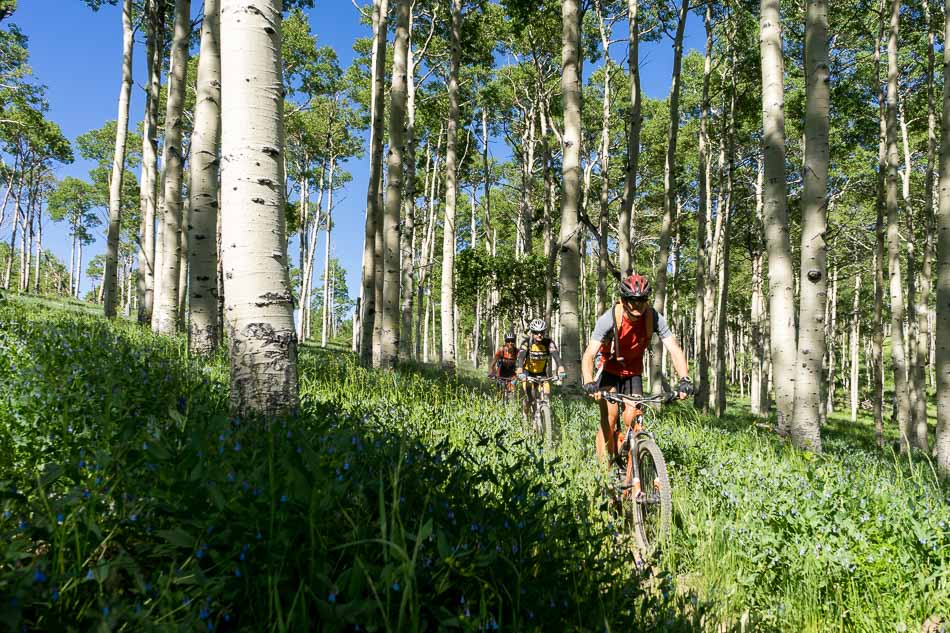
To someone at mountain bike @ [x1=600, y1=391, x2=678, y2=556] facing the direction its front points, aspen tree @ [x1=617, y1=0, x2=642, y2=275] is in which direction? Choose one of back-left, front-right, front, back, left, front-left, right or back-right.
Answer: back

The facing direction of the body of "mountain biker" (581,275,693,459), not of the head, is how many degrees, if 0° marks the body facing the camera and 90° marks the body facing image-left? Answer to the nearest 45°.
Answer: approximately 0°

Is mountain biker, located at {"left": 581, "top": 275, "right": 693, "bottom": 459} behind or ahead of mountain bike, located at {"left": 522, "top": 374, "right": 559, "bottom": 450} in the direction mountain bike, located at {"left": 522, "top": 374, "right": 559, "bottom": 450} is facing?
ahead

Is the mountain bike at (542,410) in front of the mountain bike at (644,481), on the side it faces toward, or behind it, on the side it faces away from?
behind

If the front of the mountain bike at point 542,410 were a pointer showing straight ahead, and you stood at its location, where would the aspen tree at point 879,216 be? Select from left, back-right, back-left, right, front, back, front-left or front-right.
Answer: back-left

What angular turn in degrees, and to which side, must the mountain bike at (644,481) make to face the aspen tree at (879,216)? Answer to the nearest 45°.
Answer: approximately 135° to its left

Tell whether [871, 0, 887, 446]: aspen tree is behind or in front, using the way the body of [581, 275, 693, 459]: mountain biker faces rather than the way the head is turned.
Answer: behind
